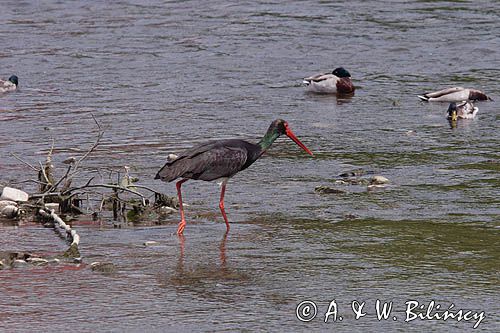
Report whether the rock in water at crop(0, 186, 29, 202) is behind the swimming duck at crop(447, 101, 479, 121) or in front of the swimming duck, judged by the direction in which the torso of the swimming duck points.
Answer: in front

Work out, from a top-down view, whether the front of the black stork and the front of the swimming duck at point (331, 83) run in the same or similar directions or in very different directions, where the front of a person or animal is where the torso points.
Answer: same or similar directions

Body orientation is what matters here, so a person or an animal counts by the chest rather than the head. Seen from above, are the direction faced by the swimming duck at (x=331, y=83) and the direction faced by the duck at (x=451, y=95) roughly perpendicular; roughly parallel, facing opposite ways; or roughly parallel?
roughly parallel

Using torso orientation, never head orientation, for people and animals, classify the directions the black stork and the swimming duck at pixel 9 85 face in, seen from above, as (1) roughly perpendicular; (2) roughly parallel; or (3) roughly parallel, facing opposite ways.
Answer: roughly parallel

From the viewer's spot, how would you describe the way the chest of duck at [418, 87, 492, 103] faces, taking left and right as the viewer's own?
facing to the right of the viewer

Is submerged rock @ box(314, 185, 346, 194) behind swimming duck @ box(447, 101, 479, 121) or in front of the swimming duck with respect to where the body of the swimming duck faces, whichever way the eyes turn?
in front

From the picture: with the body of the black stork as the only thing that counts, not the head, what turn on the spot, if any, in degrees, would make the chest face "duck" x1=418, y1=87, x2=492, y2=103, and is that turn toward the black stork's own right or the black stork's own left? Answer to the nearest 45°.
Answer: approximately 45° to the black stork's own left

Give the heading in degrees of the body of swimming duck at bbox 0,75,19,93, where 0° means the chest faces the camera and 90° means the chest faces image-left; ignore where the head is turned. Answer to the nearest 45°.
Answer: approximately 270°

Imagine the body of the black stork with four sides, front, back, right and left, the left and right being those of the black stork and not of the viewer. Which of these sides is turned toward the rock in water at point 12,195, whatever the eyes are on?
back

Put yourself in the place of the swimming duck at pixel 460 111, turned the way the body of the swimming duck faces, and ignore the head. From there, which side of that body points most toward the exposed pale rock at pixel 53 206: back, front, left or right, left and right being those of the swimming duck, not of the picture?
front

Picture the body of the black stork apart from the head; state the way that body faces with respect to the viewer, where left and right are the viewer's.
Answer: facing to the right of the viewer

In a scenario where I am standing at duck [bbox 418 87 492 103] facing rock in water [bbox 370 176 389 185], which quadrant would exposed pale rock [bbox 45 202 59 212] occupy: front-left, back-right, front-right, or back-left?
front-right

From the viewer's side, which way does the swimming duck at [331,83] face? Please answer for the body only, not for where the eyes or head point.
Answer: to the viewer's right

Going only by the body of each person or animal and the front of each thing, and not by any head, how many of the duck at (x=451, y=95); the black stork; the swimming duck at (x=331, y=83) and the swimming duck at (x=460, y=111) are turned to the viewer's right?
3
